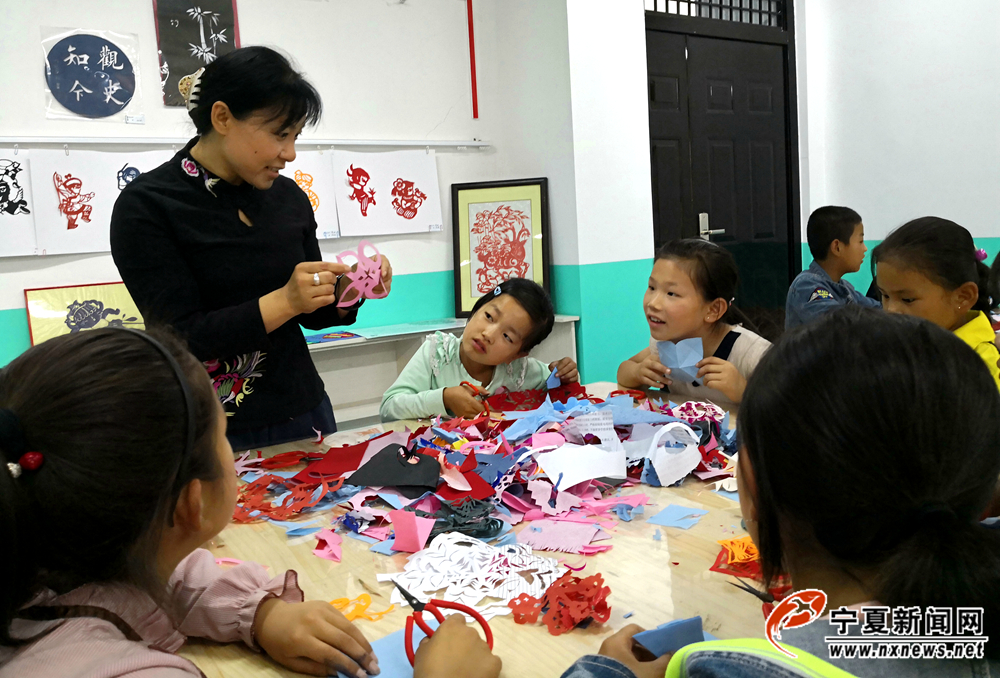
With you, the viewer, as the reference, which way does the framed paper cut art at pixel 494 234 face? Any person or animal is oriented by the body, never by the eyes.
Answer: facing the viewer

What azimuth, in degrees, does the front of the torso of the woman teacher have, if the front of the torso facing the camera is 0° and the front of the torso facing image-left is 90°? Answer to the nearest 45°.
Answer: approximately 315°

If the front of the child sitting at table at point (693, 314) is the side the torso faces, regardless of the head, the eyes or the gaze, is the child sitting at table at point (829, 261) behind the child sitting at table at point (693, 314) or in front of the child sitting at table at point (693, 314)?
behind

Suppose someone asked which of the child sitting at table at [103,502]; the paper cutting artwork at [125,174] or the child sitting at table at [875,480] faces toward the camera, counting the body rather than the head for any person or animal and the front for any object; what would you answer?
the paper cutting artwork

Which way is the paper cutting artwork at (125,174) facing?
toward the camera

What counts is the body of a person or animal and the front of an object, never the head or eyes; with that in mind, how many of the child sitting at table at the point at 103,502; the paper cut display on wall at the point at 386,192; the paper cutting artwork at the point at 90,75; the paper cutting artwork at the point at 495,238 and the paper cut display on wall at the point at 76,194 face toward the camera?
4

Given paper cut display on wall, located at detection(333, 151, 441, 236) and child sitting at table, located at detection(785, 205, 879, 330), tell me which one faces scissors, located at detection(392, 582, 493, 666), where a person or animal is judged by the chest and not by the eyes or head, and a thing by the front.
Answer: the paper cut display on wall

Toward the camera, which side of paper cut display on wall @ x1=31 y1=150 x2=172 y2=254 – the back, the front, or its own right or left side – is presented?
front

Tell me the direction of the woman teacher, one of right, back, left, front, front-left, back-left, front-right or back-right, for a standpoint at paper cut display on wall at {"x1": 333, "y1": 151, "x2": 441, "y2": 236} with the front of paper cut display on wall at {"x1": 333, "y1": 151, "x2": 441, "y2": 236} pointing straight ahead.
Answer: front

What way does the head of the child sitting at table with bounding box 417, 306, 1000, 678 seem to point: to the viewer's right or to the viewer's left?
to the viewer's left

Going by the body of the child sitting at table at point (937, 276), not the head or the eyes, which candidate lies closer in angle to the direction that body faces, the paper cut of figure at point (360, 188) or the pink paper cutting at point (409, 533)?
the pink paper cutting

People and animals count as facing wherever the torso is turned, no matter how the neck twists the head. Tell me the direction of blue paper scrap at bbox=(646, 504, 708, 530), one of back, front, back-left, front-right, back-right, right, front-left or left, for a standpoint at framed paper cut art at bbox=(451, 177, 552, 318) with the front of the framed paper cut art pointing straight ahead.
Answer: front

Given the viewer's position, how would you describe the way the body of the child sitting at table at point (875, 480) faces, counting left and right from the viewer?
facing away from the viewer and to the left of the viewer

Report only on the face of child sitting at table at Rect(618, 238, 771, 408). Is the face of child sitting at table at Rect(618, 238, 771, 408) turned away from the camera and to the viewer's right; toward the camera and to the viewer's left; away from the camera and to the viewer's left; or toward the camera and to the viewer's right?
toward the camera and to the viewer's left
